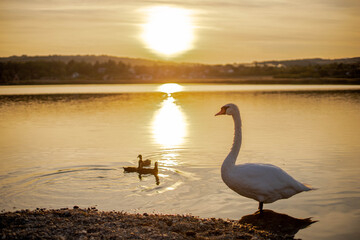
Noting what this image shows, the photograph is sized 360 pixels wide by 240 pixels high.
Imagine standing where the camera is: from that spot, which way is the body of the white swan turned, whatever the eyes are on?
to the viewer's left
